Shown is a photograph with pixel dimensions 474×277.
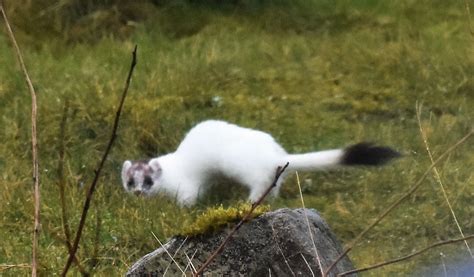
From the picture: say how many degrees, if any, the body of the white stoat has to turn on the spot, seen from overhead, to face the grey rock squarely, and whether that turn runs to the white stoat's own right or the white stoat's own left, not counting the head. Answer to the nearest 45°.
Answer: approximately 90° to the white stoat's own left

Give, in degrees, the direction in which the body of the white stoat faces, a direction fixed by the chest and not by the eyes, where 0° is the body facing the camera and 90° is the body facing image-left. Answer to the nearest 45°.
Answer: approximately 90°
